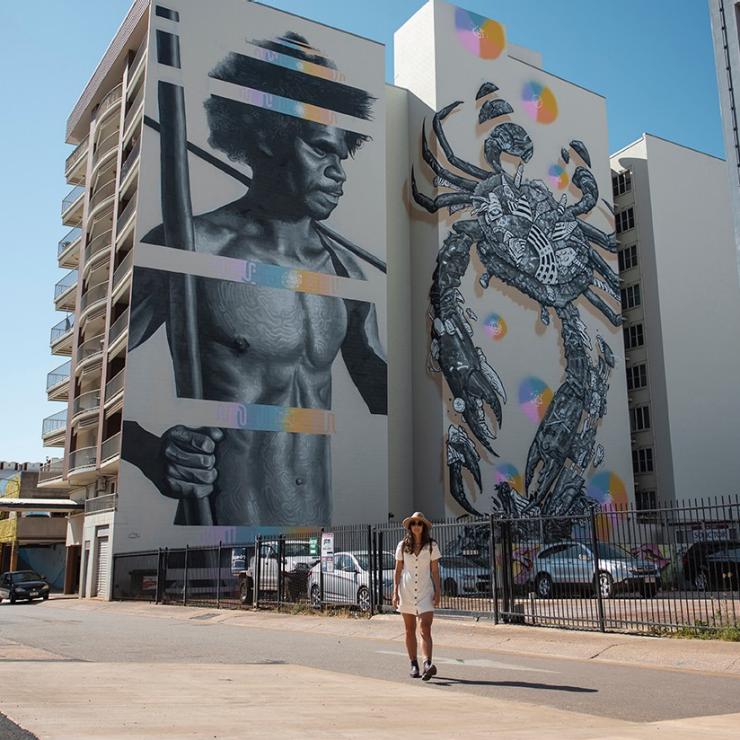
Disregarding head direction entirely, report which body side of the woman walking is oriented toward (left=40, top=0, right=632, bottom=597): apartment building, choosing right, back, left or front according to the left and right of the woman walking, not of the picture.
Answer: back

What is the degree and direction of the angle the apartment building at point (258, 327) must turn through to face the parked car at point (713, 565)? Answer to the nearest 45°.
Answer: approximately 90° to its left

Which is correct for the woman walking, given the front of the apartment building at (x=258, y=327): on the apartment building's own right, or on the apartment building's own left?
on the apartment building's own left
